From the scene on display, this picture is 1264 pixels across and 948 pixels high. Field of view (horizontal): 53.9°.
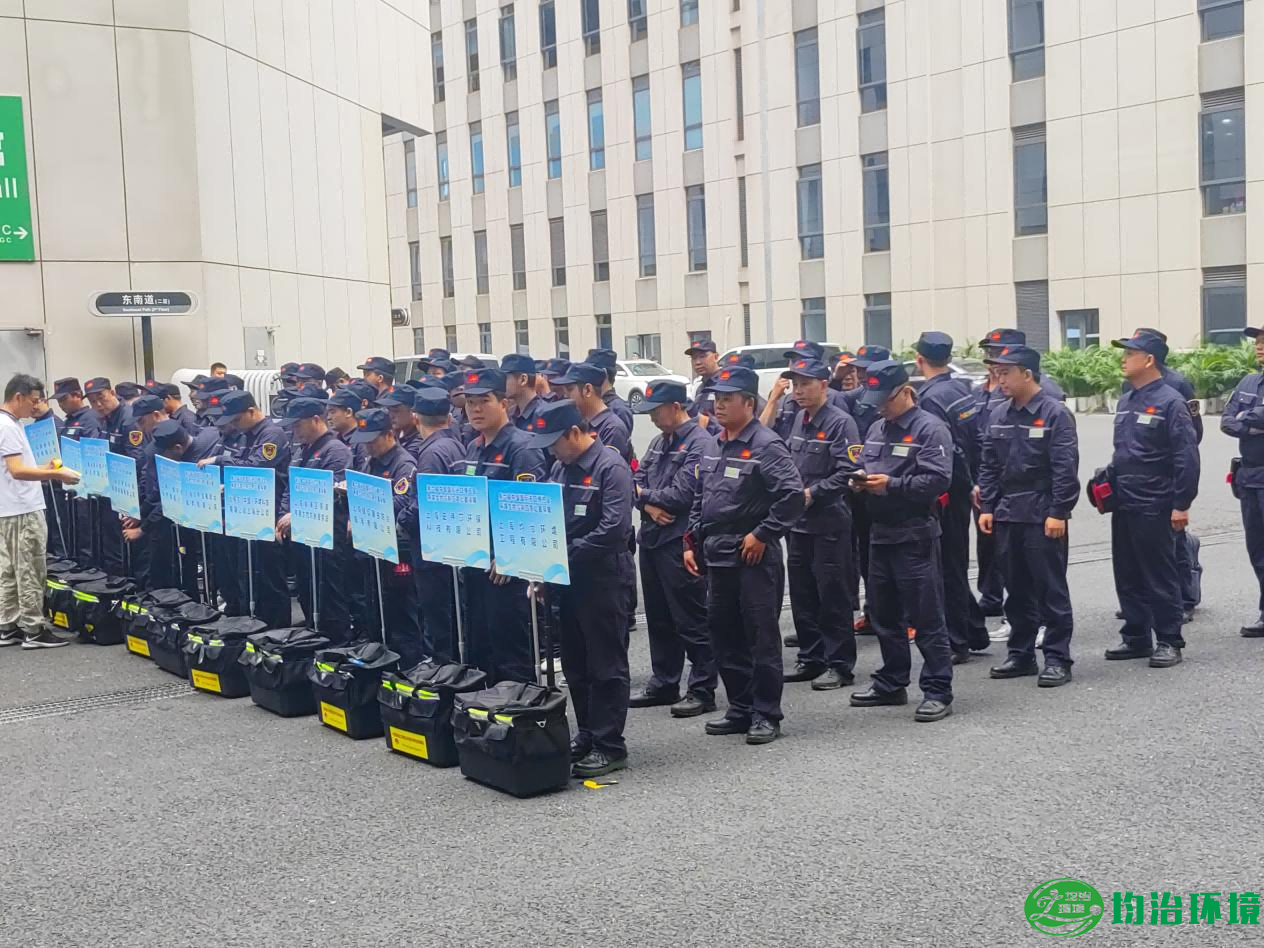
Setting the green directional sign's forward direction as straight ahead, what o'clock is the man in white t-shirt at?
The man in white t-shirt is roughly at 12 o'clock from the green directional sign.

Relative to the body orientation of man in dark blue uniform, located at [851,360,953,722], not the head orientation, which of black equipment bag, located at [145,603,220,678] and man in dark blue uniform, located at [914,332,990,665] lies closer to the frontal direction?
the black equipment bag

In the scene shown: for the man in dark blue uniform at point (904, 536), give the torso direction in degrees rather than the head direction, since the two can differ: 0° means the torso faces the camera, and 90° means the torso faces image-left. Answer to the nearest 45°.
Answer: approximately 45°

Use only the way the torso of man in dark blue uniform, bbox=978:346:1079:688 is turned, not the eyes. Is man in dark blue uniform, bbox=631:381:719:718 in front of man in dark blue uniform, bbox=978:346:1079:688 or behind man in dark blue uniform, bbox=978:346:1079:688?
in front

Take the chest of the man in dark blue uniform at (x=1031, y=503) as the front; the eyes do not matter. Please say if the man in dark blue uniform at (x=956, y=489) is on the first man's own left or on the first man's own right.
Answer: on the first man's own right

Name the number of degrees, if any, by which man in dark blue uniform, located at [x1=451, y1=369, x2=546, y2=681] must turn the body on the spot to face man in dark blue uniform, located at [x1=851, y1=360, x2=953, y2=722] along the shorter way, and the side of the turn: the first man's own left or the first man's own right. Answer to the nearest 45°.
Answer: approximately 135° to the first man's own left

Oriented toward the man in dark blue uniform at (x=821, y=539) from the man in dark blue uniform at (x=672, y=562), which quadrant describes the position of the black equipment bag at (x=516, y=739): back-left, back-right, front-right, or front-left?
back-right

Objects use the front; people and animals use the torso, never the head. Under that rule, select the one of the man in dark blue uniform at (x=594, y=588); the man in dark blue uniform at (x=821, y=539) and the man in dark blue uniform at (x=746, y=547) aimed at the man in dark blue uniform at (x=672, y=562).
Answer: the man in dark blue uniform at (x=821, y=539)

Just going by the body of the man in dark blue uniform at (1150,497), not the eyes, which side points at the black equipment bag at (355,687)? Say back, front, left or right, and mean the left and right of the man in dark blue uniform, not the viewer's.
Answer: front

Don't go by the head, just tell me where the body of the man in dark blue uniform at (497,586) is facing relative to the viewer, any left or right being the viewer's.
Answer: facing the viewer and to the left of the viewer

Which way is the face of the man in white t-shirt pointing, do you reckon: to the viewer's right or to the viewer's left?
to the viewer's right

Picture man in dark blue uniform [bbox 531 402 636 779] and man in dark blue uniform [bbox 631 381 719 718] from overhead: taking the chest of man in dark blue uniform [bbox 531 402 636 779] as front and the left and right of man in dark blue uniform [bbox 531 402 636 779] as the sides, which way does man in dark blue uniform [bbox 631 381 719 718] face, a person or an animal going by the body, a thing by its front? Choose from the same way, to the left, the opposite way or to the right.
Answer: the same way

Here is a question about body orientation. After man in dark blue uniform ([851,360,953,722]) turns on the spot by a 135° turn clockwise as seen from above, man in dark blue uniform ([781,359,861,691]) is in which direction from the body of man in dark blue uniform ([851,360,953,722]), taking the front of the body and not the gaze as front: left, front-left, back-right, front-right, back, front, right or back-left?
front-left

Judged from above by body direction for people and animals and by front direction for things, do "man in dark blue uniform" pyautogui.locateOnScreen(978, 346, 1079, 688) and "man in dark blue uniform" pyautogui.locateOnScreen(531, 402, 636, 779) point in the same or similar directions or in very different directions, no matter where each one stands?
same or similar directions

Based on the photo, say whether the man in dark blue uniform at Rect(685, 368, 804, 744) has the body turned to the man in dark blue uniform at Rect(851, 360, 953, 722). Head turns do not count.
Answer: no

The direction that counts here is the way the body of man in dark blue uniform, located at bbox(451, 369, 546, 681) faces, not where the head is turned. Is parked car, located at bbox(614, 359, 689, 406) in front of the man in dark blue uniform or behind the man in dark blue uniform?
behind

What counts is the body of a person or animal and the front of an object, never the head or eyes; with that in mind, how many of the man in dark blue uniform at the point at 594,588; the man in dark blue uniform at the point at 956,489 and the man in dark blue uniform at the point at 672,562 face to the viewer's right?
0

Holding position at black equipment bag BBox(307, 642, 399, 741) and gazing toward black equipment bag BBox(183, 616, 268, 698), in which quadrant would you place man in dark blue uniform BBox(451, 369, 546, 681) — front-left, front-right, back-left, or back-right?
back-right

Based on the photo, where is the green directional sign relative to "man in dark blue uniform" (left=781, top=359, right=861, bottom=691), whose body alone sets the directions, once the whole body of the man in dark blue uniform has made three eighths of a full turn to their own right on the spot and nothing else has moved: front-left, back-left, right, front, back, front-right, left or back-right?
front-left

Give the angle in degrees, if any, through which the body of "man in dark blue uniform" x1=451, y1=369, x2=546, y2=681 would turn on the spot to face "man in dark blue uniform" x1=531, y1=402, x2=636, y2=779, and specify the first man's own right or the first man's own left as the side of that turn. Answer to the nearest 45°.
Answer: approximately 90° to the first man's own left
